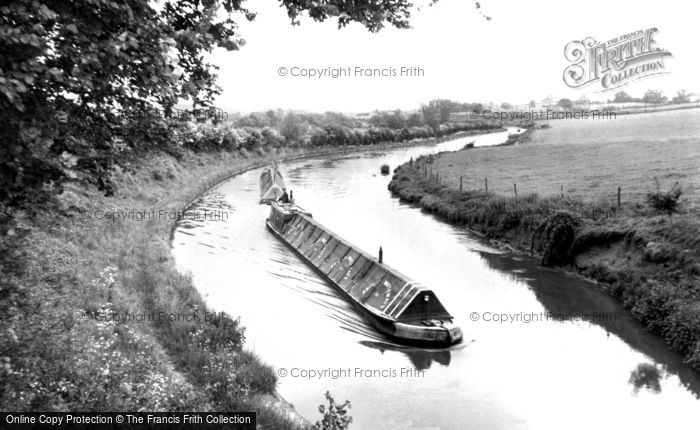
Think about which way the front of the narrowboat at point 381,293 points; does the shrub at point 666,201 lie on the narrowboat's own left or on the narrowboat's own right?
on the narrowboat's own left

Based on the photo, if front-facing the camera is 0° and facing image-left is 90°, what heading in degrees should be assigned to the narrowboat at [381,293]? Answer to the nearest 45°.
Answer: approximately 315°

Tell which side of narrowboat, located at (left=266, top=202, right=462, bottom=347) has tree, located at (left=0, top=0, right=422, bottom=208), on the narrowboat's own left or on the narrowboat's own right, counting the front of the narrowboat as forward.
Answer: on the narrowboat's own right
